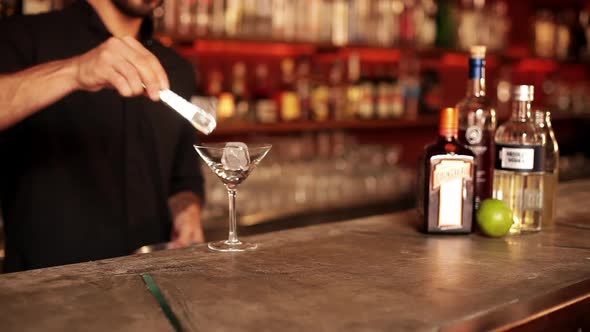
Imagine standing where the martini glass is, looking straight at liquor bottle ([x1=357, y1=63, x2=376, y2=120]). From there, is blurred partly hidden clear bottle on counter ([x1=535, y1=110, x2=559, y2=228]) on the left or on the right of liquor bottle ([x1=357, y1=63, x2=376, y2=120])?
right

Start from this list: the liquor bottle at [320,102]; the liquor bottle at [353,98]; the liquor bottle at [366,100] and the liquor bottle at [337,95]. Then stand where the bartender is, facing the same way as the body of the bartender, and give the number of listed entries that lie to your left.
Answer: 4

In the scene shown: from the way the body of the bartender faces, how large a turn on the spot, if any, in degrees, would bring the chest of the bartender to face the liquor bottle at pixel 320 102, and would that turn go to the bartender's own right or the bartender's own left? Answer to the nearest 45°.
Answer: approximately 90° to the bartender's own left

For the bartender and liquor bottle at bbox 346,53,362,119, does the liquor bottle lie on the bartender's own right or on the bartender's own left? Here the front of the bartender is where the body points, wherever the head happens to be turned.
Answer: on the bartender's own left

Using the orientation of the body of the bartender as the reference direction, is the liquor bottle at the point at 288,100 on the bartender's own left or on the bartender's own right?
on the bartender's own left

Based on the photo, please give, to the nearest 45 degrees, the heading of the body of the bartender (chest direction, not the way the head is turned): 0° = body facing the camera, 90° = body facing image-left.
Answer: approximately 315°

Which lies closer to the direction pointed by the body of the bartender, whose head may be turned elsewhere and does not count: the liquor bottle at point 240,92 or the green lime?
the green lime

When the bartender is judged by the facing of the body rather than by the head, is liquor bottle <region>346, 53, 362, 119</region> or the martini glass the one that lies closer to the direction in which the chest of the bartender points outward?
the martini glass

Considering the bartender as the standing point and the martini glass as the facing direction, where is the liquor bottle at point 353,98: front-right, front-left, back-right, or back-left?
back-left

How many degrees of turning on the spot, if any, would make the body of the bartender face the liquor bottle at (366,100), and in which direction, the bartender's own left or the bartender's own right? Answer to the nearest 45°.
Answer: approximately 90° to the bartender's own left

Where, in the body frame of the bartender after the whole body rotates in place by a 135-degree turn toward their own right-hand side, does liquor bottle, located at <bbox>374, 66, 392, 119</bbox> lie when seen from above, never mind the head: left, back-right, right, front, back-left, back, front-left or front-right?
back-right
